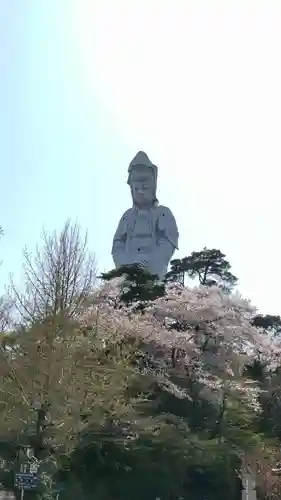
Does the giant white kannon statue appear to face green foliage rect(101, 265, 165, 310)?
yes

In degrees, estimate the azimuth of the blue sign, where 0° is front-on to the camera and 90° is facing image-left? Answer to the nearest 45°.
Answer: approximately 0°

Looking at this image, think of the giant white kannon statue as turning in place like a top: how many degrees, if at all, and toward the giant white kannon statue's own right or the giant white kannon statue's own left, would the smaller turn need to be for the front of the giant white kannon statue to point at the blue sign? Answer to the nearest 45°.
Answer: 0° — it already faces it

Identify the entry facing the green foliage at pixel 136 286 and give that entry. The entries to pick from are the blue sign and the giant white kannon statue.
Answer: the giant white kannon statue

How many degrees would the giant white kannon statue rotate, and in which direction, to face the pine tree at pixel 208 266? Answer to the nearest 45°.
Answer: approximately 45° to its left

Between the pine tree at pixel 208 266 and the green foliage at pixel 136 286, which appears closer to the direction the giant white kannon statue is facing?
the green foliage

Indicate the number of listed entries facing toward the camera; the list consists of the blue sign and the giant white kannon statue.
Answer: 2

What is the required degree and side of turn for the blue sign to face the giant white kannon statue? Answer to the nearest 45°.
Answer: approximately 180°
